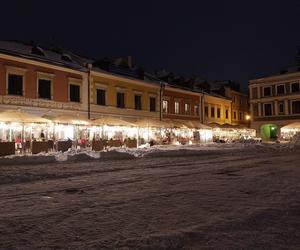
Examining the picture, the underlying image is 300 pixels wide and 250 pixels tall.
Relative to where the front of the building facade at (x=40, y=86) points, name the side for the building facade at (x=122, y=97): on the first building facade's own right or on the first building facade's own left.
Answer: on the first building facade's own left

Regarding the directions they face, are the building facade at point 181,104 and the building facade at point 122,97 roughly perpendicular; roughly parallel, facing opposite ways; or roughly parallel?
roughly parallel

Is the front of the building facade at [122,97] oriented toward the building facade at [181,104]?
no

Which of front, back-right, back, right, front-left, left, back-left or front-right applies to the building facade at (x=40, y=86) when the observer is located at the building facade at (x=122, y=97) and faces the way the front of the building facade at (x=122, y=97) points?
right

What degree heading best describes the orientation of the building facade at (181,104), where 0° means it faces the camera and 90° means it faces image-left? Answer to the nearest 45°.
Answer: approximately 315°

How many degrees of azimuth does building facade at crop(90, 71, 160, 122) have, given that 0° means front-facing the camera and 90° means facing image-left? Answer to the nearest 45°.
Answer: approximately 315°

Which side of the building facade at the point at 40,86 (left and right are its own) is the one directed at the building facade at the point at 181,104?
left

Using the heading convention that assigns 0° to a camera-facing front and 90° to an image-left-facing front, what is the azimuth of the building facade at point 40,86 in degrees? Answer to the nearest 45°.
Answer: approximately 315°

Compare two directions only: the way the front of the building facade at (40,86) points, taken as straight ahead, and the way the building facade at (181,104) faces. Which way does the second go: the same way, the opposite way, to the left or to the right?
the same way

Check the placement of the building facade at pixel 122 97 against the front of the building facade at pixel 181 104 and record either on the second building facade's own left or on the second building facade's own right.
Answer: on the second building facade's own right

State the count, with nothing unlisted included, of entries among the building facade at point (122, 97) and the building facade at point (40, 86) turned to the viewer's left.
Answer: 0

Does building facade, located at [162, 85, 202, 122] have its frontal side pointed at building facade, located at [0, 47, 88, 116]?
no
